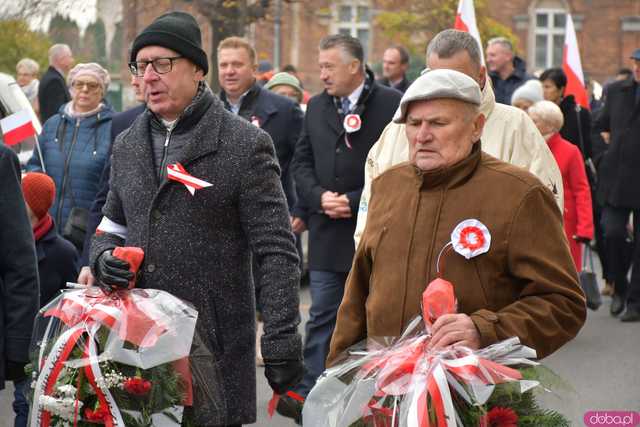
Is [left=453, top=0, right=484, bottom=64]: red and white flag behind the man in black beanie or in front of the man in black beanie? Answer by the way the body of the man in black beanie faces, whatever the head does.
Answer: behind

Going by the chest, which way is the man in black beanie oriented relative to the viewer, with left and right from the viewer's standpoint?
facing the viewer and to the left of the viewer

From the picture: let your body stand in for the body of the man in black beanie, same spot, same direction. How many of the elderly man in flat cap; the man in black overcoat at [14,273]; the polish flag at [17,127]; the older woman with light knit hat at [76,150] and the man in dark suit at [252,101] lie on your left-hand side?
1

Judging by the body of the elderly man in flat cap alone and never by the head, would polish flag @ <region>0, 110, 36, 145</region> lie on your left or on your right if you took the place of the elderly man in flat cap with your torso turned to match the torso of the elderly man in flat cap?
on your right

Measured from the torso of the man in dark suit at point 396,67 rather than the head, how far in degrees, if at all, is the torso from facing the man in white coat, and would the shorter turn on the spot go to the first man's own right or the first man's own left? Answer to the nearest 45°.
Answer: approximately 45° to the first man's own left

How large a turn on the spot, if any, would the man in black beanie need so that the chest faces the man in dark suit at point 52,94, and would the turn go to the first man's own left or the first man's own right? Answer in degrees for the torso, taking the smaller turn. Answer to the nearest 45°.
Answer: approximately 135° to the first man's own right

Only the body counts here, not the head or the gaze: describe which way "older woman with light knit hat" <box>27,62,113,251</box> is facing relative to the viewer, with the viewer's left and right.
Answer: facing the viewer

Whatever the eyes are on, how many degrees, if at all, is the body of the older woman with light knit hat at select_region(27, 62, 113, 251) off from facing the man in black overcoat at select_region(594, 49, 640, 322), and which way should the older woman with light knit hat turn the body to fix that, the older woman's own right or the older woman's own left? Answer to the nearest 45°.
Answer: approximately 90° to the older woman's own left

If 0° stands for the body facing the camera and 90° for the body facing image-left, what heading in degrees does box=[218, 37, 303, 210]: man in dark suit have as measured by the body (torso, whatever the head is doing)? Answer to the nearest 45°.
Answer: approximately 45°

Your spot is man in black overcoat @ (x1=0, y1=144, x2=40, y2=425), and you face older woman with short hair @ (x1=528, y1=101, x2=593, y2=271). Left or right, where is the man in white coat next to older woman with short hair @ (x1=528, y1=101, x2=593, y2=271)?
right
